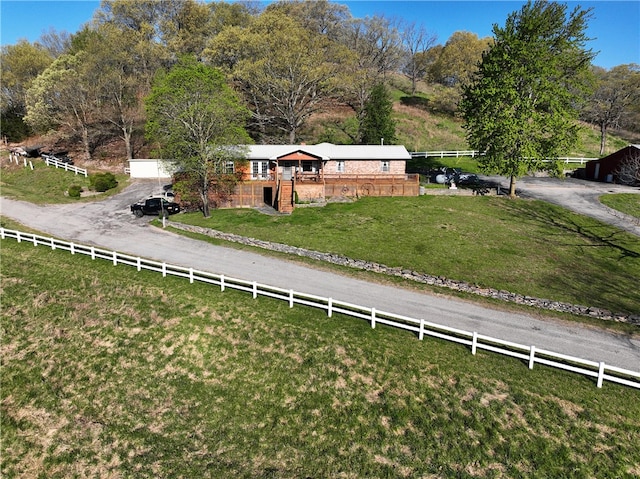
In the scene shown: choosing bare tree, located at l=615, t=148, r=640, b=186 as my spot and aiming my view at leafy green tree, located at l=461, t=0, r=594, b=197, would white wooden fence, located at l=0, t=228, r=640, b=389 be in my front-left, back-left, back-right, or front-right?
front-left

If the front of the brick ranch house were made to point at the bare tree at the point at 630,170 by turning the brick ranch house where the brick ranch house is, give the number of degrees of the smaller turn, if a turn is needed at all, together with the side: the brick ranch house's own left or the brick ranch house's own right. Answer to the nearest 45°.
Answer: approximately 90° to the brick ranch house's own left

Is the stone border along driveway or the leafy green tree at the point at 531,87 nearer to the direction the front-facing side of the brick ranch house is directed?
the stone border along driveway

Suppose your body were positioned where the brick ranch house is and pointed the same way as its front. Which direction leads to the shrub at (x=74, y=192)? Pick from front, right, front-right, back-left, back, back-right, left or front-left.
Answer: right

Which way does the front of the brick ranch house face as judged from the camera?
facing the viewer

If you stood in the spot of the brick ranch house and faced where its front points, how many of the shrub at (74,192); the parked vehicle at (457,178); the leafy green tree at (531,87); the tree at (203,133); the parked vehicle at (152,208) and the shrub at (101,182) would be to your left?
2

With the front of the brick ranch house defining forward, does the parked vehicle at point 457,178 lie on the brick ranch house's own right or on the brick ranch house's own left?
on the brick ranch house's own left

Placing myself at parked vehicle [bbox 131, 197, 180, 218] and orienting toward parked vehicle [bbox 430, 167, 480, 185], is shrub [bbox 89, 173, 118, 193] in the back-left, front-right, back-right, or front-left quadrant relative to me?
back-left

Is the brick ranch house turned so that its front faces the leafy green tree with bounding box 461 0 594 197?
no

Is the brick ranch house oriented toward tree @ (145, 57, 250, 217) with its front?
no

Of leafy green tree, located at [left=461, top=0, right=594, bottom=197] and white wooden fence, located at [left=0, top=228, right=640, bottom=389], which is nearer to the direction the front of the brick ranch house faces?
the white wooden fence

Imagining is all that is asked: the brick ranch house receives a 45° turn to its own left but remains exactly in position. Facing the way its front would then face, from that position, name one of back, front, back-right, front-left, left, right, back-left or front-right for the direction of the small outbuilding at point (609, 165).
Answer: front-left

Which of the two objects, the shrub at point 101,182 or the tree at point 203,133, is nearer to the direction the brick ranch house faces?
the tree

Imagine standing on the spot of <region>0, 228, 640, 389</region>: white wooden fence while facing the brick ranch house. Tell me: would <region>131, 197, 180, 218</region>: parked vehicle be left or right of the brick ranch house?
left

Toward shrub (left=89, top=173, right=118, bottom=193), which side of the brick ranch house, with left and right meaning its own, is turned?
right

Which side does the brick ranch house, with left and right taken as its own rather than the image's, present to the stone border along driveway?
front

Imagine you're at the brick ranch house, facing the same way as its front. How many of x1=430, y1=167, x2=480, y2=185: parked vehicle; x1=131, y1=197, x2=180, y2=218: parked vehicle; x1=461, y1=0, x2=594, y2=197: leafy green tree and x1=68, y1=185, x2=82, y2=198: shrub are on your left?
2

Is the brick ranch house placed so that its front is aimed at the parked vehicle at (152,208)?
no

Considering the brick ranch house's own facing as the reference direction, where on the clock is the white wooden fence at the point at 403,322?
The white wooden fence is roughly at 12 o'clock from the brick ranch house.

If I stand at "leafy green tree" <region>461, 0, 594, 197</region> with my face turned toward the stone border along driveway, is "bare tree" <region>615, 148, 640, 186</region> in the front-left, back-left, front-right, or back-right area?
back-left
